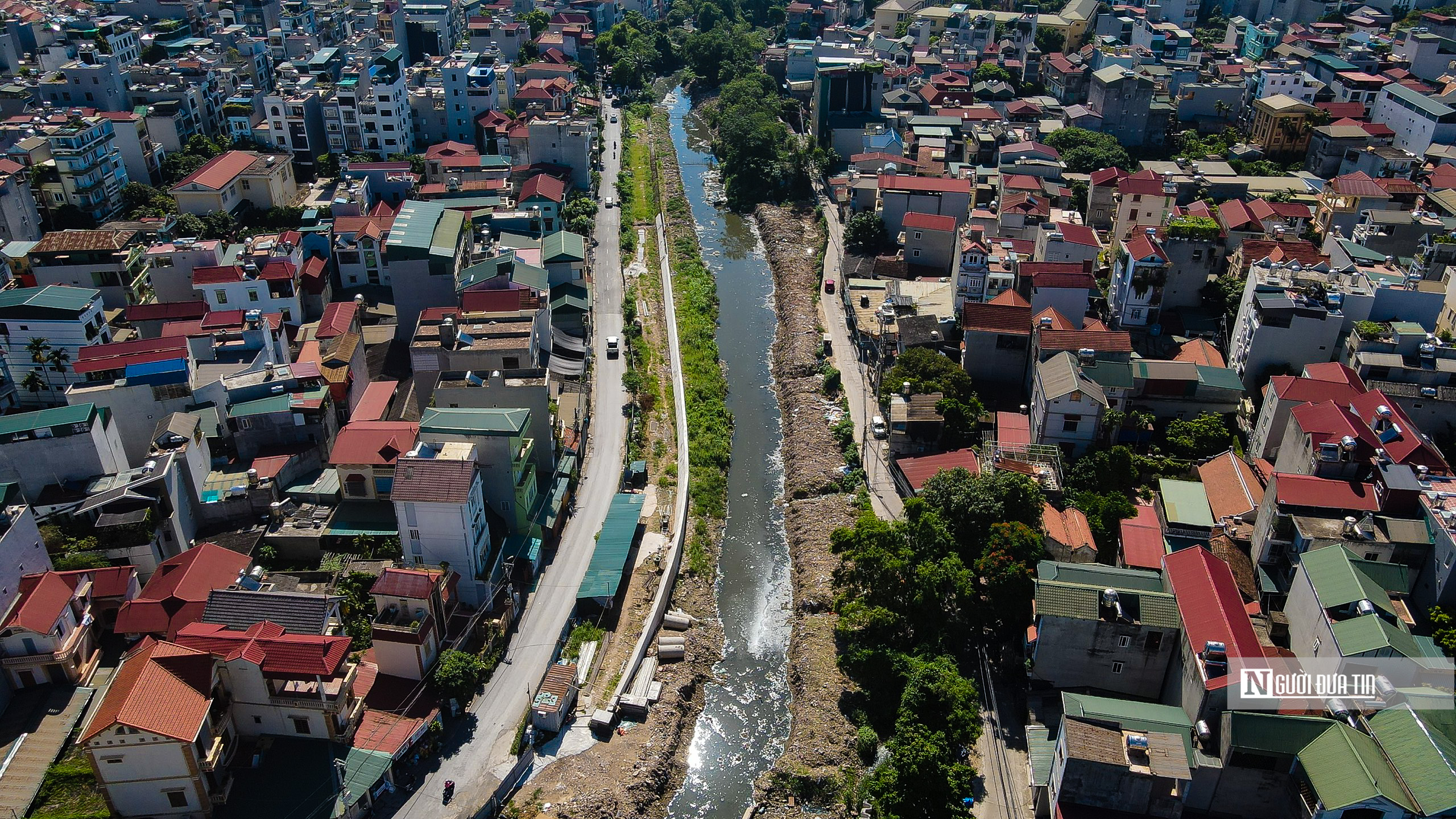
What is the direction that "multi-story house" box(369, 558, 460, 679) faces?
to the viewer's right

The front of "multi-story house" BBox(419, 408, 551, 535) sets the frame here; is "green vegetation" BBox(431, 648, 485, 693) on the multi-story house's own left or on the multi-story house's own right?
on the multi-story house's own right

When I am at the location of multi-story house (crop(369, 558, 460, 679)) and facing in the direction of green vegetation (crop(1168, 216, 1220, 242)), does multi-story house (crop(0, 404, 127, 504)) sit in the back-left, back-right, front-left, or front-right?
back-left

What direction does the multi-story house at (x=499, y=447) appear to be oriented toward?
to the viewer's right

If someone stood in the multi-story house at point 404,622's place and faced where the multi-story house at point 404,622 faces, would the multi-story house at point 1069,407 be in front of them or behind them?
in front

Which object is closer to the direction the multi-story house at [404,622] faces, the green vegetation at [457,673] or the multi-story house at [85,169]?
the green vegetation

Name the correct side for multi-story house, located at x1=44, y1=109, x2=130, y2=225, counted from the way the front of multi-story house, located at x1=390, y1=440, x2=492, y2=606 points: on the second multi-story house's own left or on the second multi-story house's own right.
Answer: on the second multi-story house's own left

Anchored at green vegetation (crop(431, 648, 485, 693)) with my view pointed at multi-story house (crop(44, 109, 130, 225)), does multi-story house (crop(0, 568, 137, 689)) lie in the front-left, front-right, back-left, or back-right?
front-left

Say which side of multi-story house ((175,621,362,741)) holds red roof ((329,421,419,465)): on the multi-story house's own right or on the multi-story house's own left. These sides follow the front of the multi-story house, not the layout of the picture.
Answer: on the multi-story house's own left
